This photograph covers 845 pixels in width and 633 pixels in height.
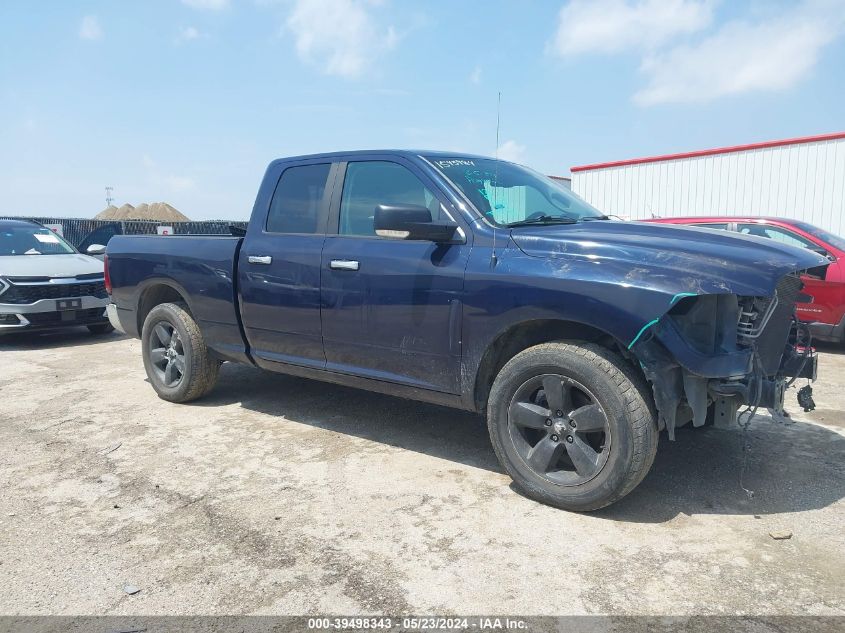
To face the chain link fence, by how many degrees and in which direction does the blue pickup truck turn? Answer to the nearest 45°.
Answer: approximately 180°

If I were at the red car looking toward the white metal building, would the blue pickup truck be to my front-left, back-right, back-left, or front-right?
back-left

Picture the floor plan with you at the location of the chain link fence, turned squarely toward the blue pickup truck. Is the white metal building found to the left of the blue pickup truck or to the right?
left

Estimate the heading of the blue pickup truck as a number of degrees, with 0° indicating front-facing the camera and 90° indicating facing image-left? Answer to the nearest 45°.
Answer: approximately 315°

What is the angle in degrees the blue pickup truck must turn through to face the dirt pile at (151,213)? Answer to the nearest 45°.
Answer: approximately 180°

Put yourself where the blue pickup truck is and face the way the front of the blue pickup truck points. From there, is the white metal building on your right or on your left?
on your left

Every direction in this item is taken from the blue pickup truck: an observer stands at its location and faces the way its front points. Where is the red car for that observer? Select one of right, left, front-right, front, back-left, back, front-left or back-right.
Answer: left
